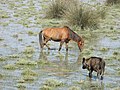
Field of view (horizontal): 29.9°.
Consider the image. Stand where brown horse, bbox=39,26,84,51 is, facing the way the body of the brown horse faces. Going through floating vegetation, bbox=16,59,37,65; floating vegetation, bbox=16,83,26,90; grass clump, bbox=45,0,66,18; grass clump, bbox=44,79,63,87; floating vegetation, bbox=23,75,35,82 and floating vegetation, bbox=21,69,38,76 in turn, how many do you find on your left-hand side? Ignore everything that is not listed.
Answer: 1

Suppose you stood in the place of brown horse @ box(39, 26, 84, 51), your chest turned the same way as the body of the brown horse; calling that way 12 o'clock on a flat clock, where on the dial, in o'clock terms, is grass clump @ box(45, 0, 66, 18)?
The grass clump is roughly at 9 o'clock from the brown horse.

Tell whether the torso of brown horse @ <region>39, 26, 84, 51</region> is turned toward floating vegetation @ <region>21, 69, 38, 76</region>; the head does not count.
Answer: no

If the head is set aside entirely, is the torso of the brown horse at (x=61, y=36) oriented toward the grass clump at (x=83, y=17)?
no

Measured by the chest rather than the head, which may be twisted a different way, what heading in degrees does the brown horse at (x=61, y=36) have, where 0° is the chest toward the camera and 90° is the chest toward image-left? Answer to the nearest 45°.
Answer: approximately 270°

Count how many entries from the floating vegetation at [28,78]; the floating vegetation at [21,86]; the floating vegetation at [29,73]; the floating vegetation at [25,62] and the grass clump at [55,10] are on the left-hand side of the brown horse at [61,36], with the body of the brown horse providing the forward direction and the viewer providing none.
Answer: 1

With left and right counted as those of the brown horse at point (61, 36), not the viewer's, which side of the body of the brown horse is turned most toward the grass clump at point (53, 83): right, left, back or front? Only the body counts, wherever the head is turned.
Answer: right

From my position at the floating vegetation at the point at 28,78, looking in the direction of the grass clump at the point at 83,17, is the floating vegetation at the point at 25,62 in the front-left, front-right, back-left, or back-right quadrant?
front-left

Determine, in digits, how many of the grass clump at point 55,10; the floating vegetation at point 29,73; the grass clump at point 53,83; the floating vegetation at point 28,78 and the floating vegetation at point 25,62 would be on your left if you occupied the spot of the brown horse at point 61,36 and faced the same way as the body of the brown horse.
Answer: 1

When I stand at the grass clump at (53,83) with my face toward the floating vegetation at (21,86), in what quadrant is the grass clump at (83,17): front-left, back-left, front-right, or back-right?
back-right

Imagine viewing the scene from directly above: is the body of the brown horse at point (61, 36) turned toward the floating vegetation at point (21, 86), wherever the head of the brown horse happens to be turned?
no

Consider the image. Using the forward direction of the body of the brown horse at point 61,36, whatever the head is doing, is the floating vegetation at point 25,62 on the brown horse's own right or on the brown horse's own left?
on the brown horse's own right
